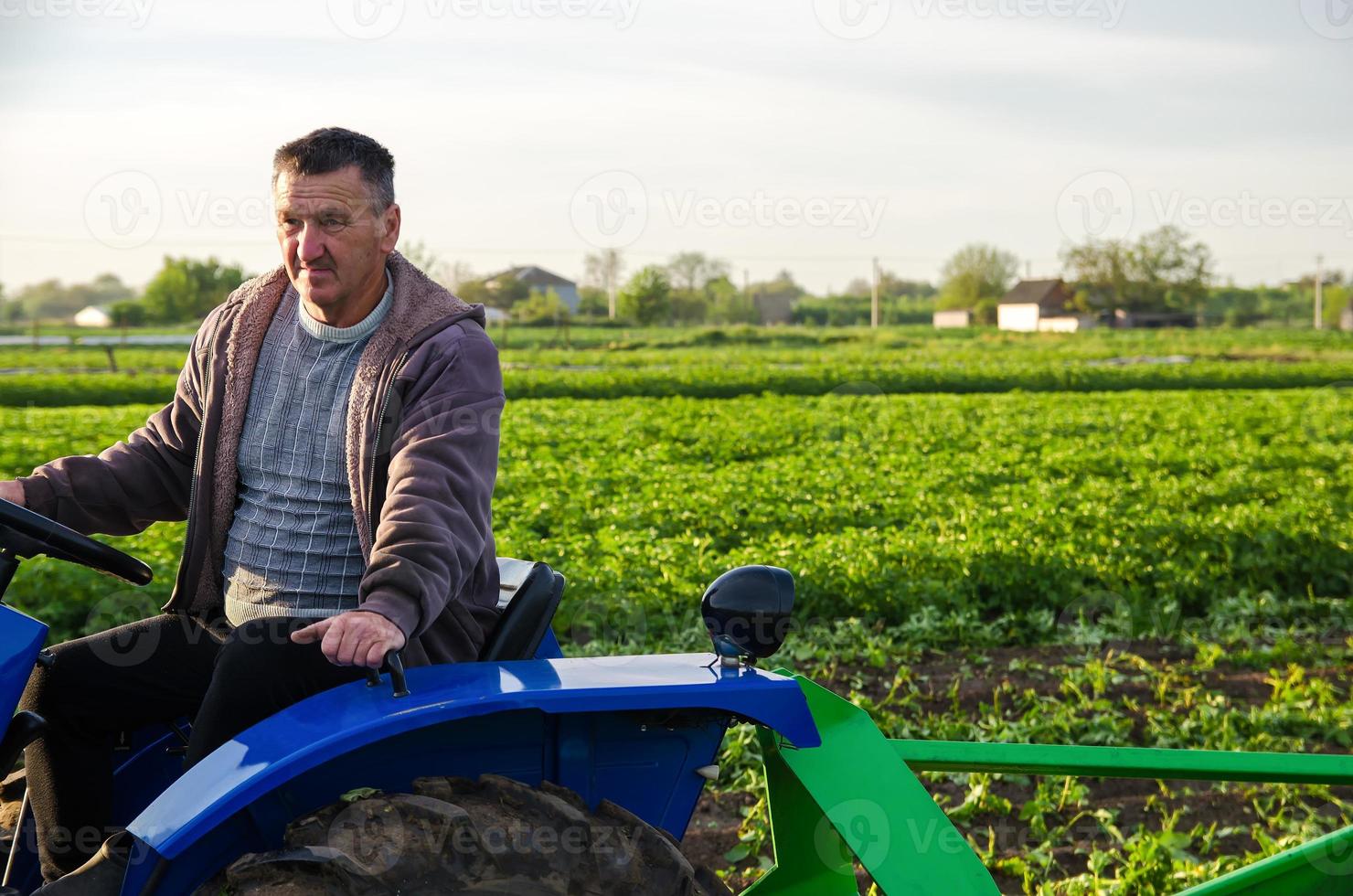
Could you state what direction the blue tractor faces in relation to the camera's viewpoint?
facing to the left of the viewer

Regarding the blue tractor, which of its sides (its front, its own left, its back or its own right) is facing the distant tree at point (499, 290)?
right

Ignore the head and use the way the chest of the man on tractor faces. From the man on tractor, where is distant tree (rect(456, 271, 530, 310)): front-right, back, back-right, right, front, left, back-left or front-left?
back-right

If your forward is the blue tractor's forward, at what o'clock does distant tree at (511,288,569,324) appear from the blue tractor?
The distant tree is roughly at 3 o'clock from the blue tractor.

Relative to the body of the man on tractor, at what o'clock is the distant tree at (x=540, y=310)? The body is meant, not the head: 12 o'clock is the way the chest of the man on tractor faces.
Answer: The distant tree is roughly at 5 o'clock from the man on tractor.

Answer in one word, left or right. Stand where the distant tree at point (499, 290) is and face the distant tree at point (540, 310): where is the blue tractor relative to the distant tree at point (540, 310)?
right

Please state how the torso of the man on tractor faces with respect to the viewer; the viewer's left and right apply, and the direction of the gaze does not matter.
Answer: facing the viewer and to the left of the viewer

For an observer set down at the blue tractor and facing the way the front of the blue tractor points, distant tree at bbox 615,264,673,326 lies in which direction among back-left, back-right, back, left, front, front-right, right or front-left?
right

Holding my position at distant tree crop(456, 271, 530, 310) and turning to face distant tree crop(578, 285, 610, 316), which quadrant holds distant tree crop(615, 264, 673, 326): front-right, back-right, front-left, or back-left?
front-right

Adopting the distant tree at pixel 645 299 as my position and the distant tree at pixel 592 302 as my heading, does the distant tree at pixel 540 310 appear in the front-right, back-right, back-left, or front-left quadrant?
front-left

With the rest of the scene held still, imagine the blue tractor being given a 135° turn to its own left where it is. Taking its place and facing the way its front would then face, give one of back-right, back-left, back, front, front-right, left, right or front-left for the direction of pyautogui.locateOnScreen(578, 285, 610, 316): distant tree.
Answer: back-left

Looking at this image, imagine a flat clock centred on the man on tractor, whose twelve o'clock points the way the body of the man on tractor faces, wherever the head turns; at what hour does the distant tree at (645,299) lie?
The distant tree is roughly at 5 o'clock from the man on tractor.

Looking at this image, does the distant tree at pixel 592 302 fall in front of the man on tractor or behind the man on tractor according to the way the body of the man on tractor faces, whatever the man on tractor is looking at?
behind
